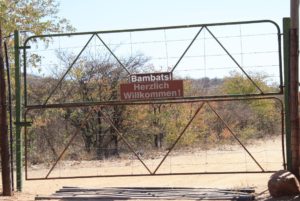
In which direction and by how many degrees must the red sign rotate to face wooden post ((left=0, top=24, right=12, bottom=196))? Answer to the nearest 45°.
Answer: approximately 90° to its right

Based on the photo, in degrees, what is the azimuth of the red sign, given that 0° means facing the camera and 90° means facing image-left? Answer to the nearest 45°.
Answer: approximately 0°

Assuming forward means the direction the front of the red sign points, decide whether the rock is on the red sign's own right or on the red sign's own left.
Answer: on the red sign's own left

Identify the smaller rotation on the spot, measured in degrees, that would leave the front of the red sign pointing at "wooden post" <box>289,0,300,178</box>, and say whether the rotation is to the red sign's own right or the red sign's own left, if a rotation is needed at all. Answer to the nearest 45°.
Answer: approximately 90° to the red sign's own left

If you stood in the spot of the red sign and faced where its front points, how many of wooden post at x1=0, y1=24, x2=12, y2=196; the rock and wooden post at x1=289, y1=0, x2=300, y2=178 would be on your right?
1

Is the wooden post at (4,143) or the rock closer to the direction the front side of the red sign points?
the rock
